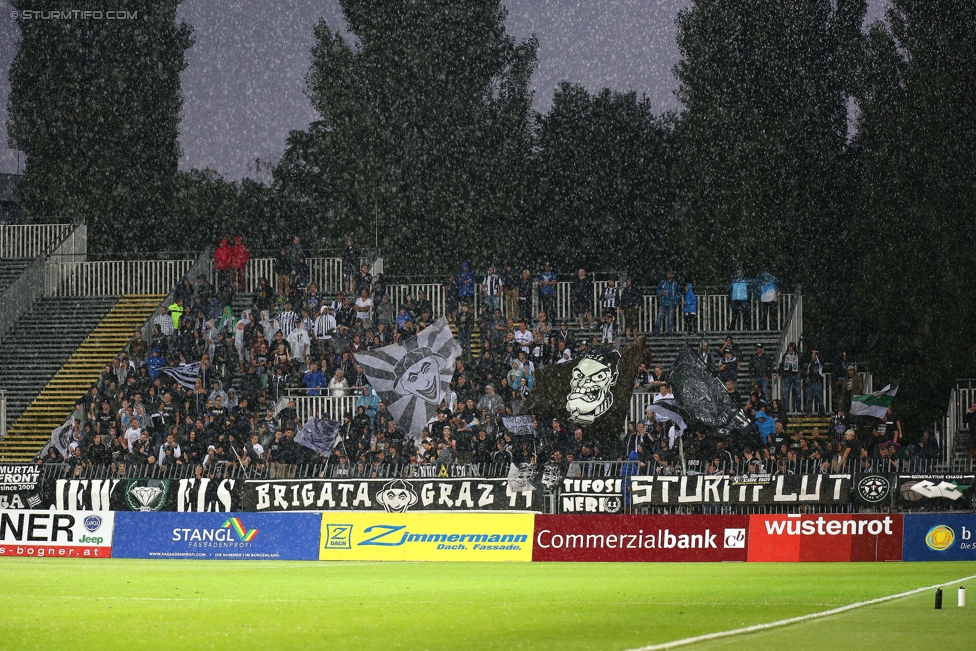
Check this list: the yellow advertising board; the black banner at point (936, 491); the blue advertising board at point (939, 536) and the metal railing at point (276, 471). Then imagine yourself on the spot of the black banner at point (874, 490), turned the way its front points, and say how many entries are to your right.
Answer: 2

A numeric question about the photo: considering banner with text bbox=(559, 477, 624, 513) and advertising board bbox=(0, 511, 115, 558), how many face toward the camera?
2

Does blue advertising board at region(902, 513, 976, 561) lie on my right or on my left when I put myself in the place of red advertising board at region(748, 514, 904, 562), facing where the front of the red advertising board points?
on my left

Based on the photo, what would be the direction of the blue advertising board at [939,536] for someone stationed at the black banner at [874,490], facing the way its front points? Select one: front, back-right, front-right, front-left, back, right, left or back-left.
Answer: front-left

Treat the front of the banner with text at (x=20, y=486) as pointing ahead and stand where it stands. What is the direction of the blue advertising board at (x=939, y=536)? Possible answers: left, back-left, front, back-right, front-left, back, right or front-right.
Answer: front-left

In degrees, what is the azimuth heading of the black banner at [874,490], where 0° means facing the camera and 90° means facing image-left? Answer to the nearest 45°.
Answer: approximately 0°

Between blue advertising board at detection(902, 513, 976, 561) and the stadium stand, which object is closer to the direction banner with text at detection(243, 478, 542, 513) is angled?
the blue advertising board
